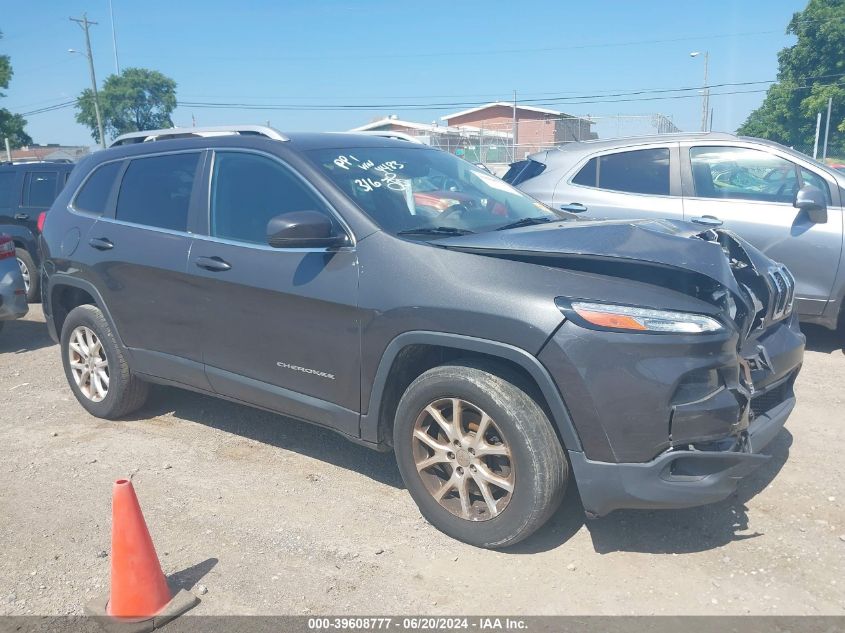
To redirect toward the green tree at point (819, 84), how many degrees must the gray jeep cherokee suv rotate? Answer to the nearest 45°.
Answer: approximately 90° to its left

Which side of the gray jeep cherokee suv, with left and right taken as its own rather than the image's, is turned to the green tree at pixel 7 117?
back

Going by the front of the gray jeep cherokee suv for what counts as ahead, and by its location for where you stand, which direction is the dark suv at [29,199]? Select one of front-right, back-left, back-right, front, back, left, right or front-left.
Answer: back

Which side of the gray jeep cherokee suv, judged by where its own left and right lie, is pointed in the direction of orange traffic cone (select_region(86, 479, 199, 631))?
right

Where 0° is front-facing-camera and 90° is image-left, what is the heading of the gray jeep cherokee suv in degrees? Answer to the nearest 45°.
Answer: approximately 315°
